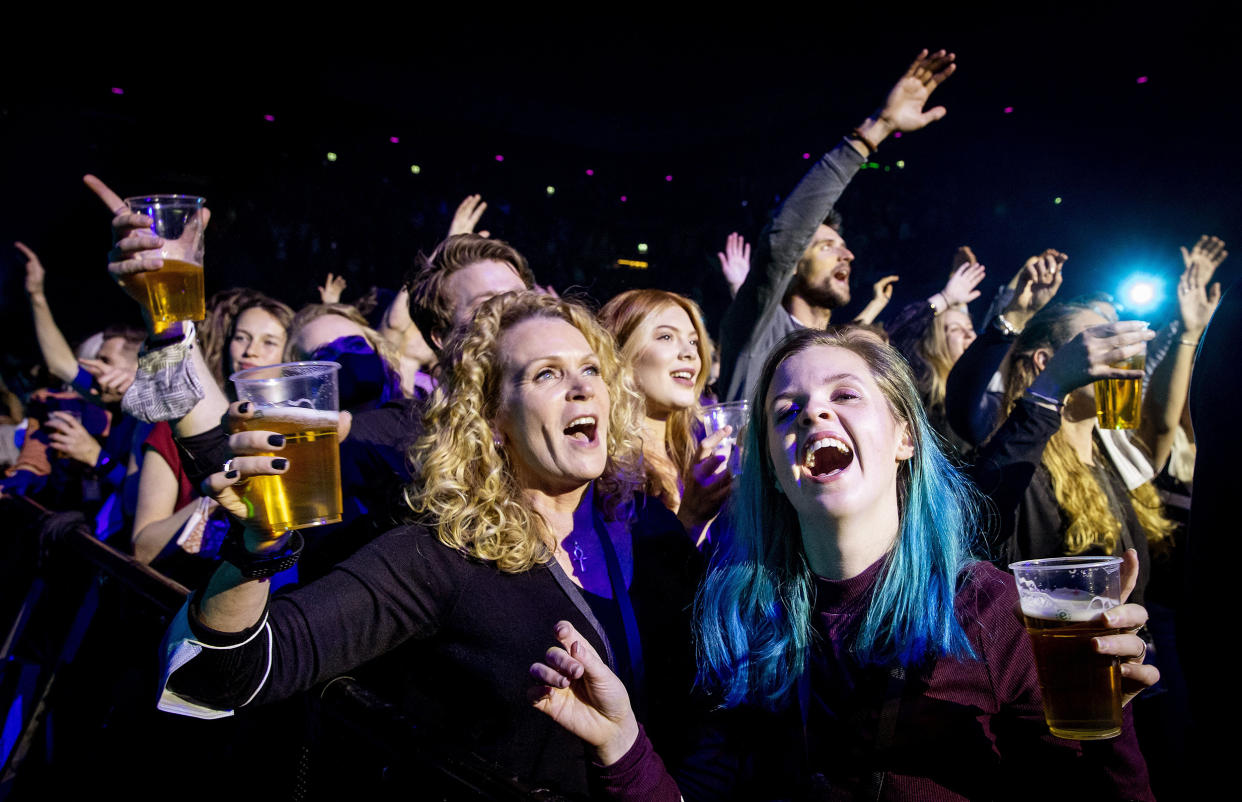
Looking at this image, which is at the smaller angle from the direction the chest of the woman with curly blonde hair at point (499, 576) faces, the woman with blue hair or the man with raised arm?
the woman with blue hair

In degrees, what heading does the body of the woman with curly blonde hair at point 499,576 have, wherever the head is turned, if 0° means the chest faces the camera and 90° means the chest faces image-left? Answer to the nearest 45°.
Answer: approximately 315°

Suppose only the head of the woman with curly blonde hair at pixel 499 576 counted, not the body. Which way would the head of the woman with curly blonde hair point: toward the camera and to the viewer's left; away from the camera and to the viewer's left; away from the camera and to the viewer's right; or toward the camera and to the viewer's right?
toward the camera and to the viewer's right

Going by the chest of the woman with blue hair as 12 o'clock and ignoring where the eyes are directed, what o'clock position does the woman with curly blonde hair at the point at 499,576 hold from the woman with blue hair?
The woman with curly blonde hair is roughly at 3 o'clock from the woman with blue hair.

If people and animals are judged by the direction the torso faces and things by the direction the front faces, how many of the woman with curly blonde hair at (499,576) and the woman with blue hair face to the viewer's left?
0

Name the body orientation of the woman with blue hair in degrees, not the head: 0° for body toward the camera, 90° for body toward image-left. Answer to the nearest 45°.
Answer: approximately 0°

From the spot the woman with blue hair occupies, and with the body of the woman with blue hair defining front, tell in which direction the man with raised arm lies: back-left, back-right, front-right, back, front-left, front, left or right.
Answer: back

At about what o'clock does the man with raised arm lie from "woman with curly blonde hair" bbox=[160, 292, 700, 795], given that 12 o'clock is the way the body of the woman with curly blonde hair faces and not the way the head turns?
The man with raised arm is roughly at 9 o'clock from the woman with curly blonde hair.
